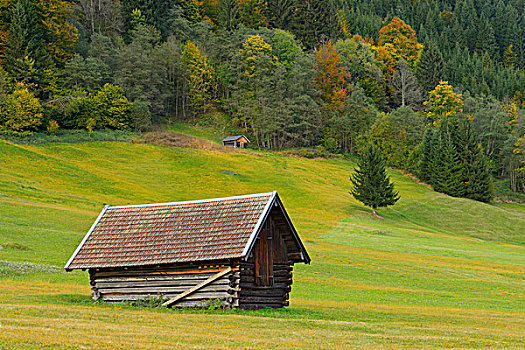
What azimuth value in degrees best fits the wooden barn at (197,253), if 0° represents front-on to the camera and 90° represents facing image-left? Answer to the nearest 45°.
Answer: approximately 315°
